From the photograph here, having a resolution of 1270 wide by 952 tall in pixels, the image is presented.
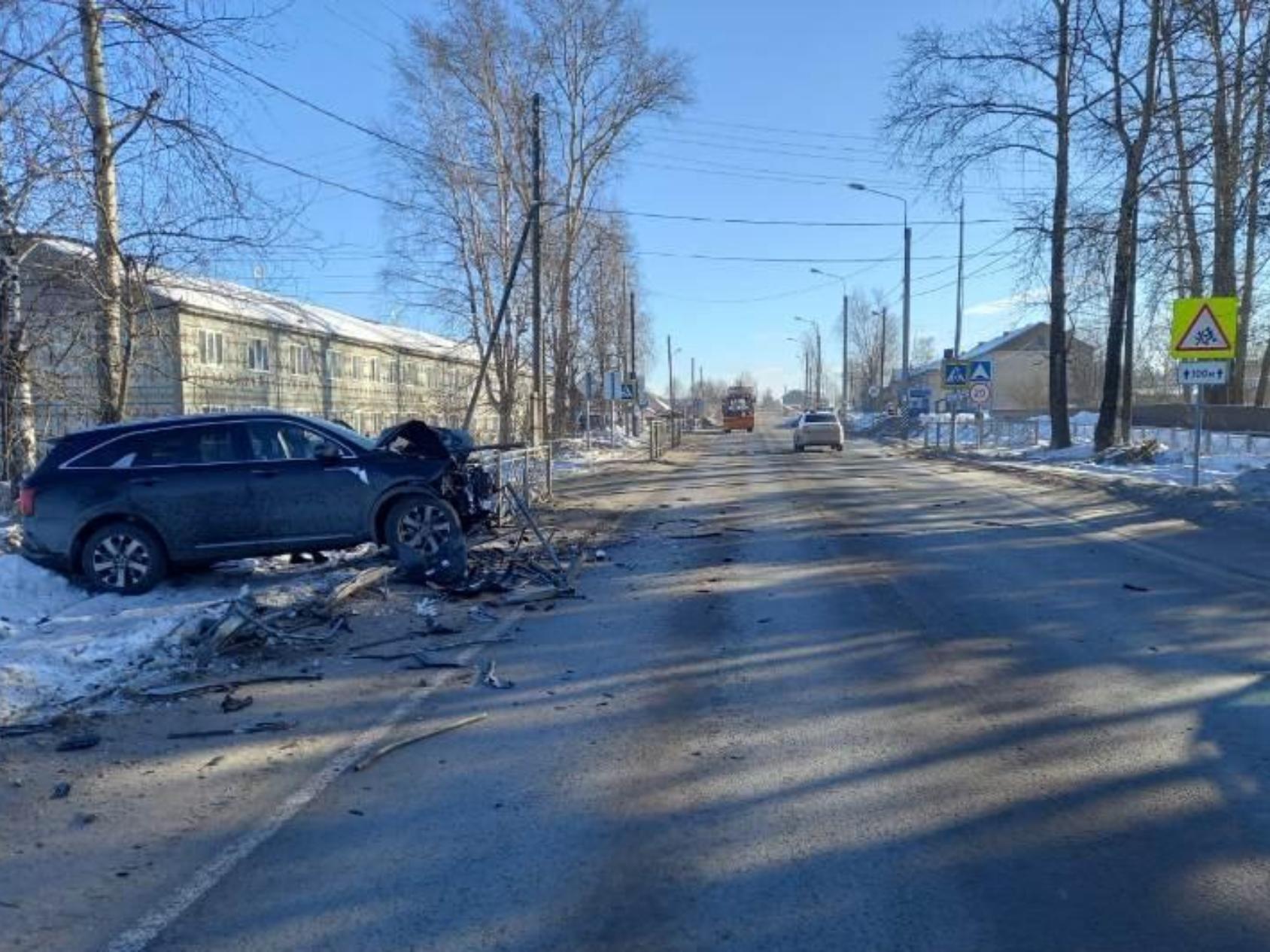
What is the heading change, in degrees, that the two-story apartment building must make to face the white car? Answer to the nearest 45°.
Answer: approximately 45° to its left

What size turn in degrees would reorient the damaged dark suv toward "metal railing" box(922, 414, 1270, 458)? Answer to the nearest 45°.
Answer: approximately 45° to its left

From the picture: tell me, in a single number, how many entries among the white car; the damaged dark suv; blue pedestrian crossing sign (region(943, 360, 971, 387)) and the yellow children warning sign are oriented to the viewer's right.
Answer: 1

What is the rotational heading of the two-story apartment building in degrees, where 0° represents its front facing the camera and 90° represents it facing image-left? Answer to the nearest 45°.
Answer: approximately 315°

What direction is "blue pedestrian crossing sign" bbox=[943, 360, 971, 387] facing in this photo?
toward the camera

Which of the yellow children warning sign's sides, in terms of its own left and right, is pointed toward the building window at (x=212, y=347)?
right

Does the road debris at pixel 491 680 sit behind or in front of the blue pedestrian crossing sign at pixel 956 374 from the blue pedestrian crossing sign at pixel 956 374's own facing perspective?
in front

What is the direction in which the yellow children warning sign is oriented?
toward the camera

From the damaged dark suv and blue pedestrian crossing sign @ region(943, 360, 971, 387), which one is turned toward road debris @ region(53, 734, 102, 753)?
the blue pedestrian crossing sign

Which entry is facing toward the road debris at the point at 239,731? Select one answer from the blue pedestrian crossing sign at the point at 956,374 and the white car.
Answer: the blue pedestrian crossing sign

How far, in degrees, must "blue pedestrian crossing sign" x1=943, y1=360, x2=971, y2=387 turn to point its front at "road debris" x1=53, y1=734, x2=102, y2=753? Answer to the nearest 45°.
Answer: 0° — it already faces it

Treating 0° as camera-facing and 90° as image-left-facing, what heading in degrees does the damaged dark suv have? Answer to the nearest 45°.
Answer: approximately 270°

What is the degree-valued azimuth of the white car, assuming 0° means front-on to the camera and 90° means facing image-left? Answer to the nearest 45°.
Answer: approximately 180°

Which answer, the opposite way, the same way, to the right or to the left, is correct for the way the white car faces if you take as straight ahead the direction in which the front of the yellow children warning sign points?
the opposite way

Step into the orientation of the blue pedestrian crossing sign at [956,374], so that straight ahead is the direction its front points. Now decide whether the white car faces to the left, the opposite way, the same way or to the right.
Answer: the opposite way

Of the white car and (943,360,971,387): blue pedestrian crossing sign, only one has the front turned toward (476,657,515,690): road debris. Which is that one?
the blue pedestrian crossing sign
